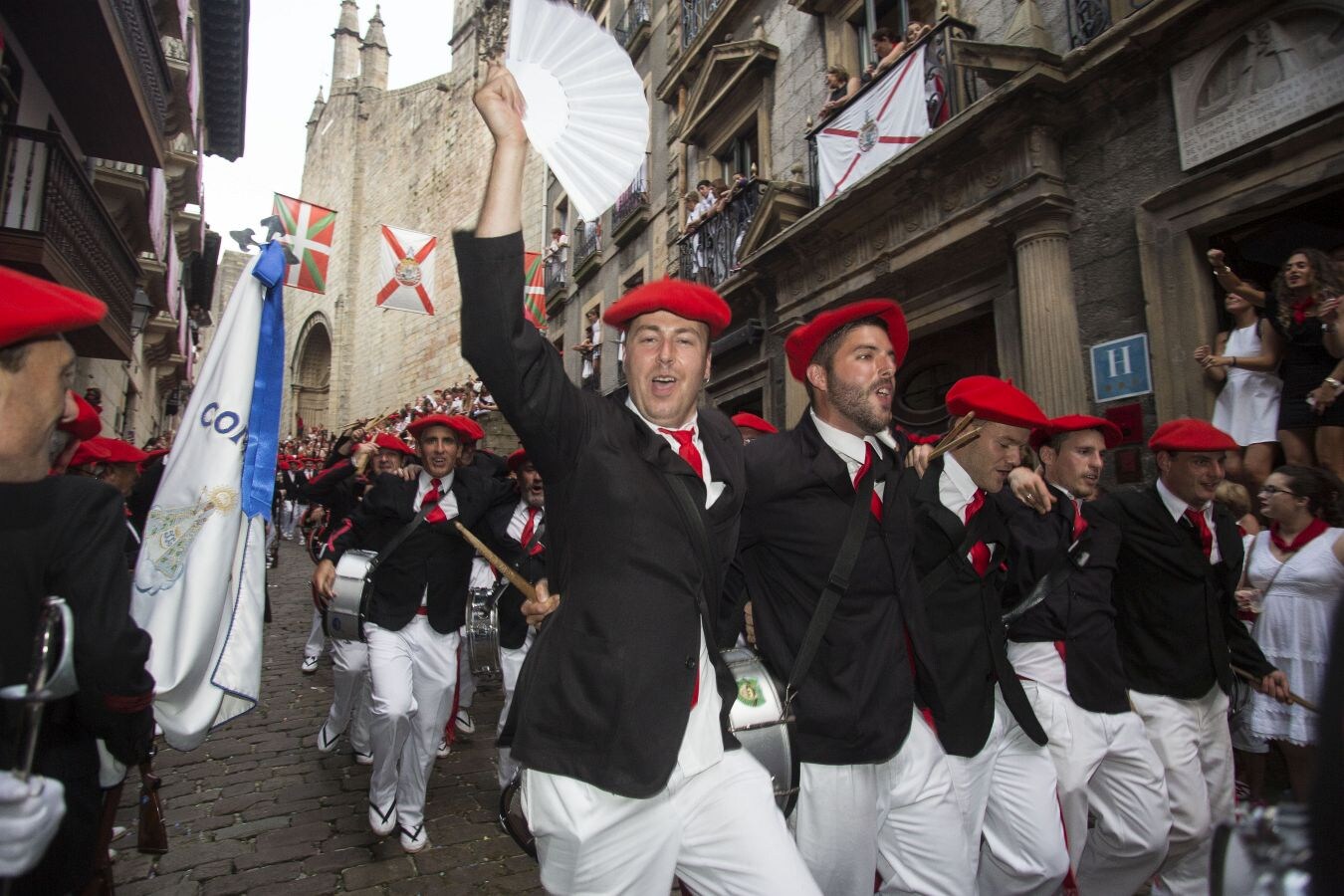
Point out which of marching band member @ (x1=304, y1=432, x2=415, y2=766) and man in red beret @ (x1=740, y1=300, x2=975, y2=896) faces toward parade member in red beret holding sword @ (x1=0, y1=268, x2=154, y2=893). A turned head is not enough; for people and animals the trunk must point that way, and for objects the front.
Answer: marching band member @ (x1=304, y1=432, x2=415, y2=766)

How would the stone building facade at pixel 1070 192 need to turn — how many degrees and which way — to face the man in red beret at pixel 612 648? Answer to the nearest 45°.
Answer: approximately 45° to its left

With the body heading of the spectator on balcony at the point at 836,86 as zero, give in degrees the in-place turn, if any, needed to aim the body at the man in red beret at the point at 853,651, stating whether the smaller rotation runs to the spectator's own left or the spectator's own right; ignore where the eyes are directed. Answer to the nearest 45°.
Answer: approximately 45° to the spectator's own left

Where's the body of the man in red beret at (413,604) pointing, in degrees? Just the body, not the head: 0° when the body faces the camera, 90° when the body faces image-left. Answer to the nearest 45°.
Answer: approximately 0°

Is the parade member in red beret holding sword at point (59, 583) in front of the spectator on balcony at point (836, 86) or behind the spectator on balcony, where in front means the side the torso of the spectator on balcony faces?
in front

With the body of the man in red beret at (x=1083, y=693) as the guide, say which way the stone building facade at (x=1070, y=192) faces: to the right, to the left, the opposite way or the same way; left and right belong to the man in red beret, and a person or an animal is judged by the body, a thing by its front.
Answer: to the right

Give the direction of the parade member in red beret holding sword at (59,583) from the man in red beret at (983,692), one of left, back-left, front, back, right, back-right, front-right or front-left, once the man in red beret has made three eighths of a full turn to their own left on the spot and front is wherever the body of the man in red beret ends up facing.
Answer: back-left

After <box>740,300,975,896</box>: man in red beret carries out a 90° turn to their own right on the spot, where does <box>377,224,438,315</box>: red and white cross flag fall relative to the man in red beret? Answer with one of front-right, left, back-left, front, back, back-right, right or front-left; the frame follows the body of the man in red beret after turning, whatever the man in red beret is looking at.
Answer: right

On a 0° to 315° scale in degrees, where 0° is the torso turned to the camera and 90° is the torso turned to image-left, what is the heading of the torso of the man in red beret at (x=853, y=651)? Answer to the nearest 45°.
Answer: approximately 315°
